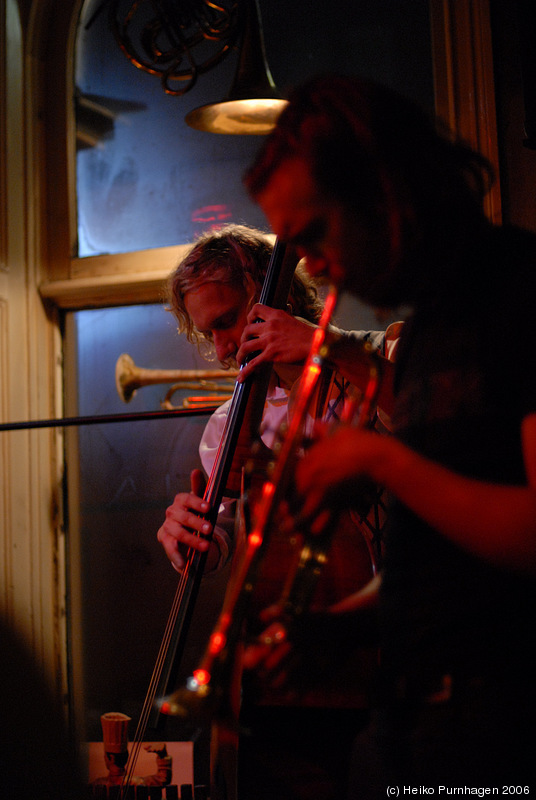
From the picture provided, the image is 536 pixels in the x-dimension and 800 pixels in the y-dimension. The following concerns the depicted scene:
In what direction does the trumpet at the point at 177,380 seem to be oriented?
to the viewer's left
